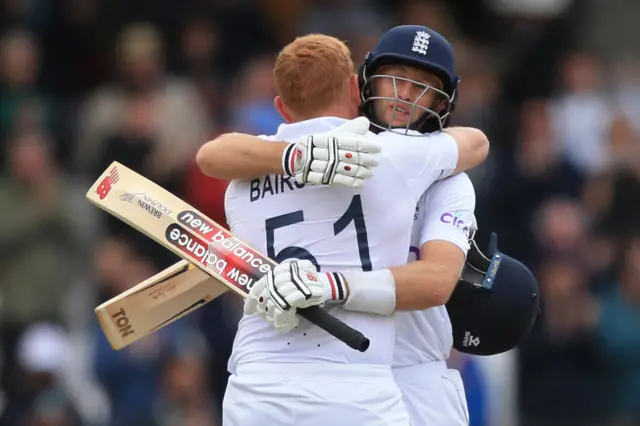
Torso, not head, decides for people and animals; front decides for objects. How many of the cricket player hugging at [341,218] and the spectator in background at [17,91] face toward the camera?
1

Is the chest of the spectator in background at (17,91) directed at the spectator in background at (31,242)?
yes

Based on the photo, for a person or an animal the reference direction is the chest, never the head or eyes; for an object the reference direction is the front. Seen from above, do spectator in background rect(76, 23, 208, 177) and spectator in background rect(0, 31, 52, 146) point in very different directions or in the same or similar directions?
same or similar directions

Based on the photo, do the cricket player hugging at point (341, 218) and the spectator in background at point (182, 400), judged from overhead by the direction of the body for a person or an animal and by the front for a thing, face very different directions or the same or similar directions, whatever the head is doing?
very different directions

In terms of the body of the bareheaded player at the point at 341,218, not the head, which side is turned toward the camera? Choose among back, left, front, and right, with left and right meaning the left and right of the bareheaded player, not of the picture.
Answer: back

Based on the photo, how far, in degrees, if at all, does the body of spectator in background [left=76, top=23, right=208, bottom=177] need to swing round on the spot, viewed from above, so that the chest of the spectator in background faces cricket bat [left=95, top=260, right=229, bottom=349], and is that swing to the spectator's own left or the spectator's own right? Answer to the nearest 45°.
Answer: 0° — they already face it

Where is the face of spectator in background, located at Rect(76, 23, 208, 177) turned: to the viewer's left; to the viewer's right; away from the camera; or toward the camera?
toward the camera

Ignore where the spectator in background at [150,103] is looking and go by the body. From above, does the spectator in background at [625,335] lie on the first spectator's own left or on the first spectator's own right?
on the first spectator's own left

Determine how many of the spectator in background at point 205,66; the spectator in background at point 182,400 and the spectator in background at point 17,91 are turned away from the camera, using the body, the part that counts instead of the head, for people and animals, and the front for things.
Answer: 0

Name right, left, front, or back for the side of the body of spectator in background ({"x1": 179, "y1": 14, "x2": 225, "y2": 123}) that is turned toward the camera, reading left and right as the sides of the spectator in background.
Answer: front

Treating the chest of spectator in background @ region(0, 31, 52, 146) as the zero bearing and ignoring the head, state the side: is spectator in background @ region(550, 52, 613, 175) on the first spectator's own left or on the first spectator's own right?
on the first spectator's own left

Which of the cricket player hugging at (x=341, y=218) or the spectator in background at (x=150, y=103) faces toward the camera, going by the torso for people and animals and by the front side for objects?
the spectator in background

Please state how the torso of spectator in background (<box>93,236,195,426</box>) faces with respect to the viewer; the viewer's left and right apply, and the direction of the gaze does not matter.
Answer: facing the viewer

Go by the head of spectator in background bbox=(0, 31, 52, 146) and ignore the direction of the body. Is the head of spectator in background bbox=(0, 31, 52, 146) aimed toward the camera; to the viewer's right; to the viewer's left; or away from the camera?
toward the camera
